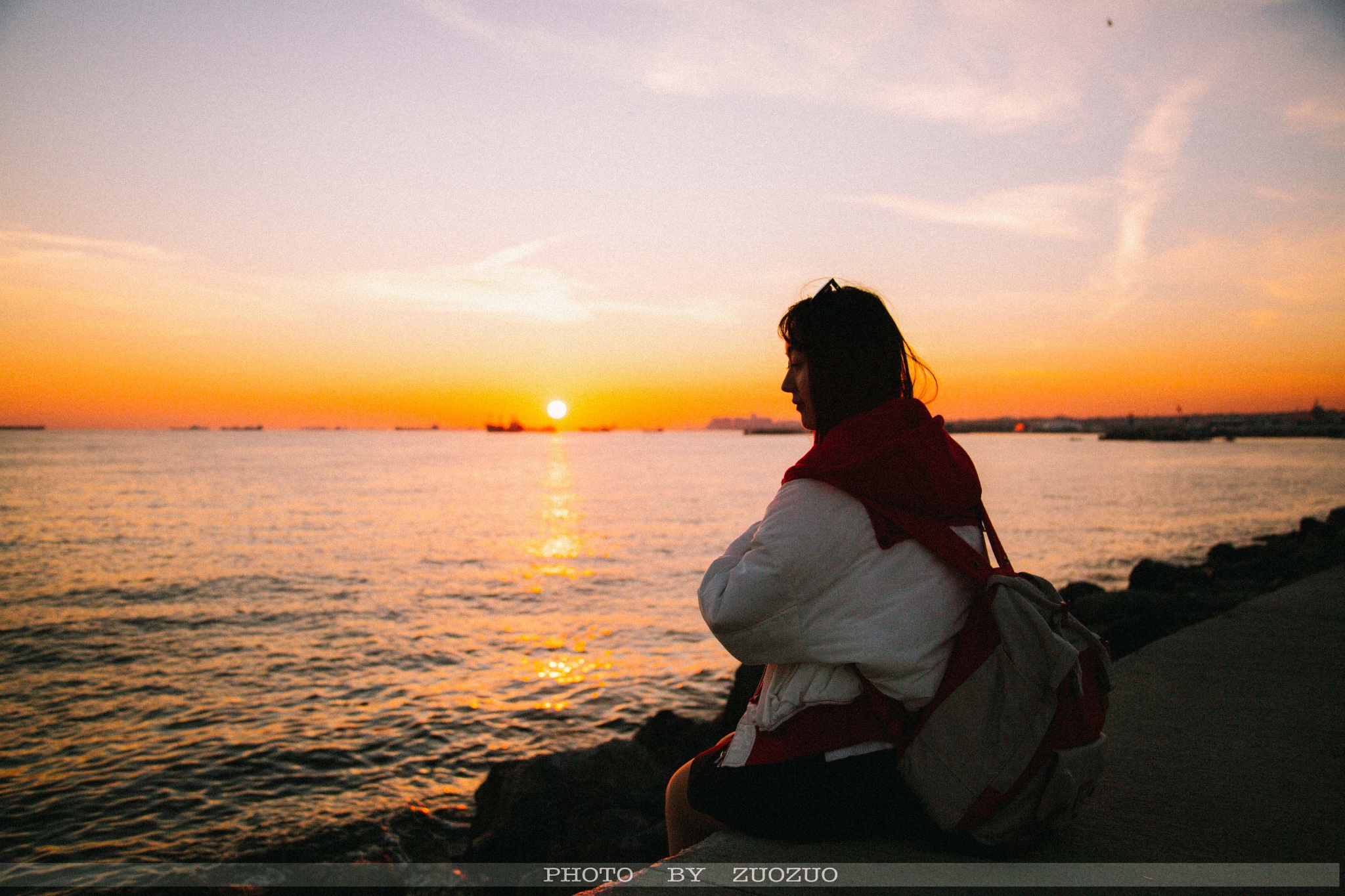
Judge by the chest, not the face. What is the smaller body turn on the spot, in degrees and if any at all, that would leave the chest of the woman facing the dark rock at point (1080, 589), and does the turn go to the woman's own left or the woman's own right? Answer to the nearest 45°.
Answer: approximately 90° to the woman's own right

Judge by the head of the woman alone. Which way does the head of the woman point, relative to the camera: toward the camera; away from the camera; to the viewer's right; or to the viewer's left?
to the viewer's left

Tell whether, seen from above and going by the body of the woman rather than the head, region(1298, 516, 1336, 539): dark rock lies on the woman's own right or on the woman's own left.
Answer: on the woman's own right

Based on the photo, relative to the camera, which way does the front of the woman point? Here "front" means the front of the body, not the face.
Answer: to the viewer's left
